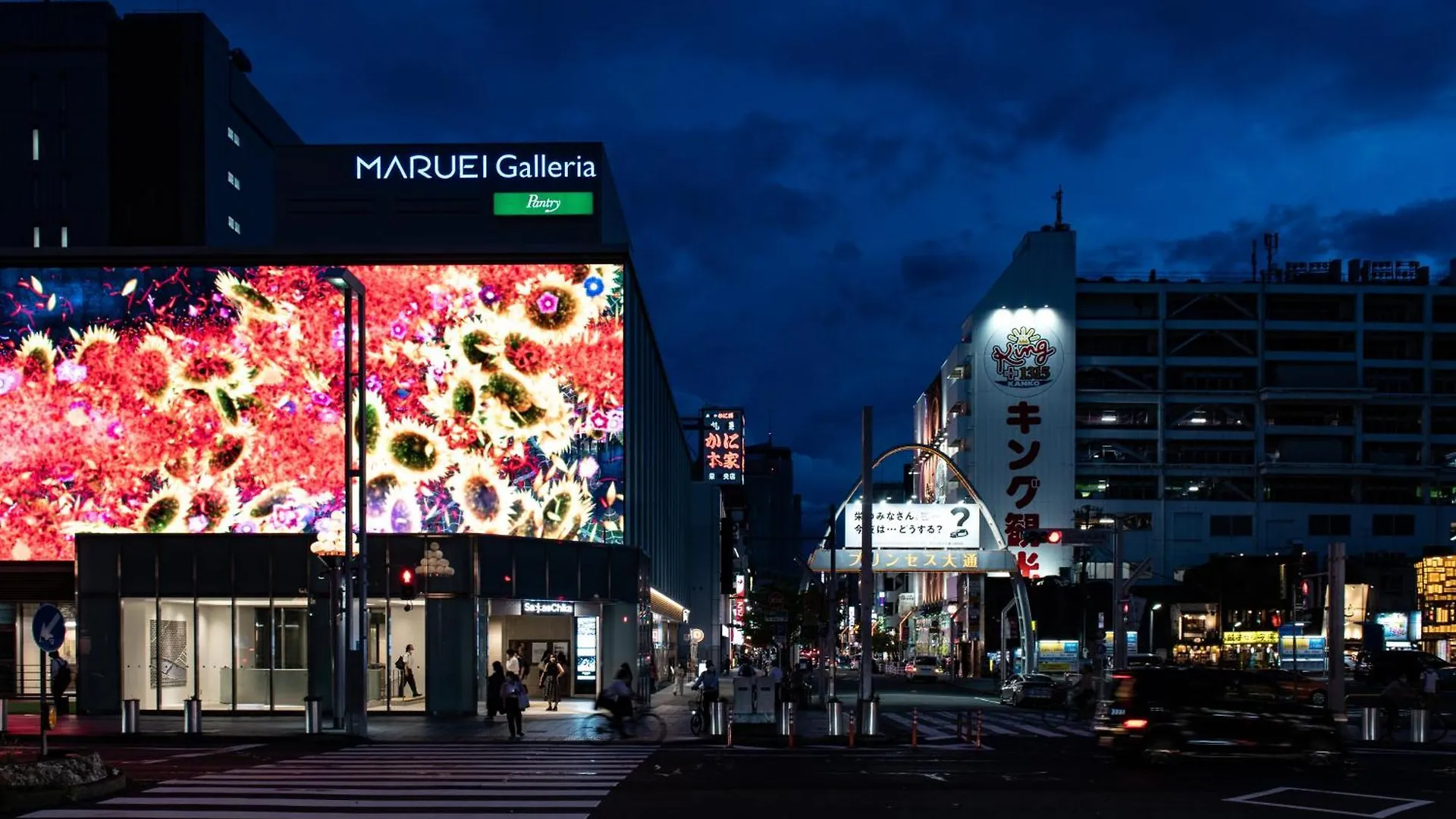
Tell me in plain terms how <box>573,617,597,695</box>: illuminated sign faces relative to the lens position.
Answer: facing the viewer

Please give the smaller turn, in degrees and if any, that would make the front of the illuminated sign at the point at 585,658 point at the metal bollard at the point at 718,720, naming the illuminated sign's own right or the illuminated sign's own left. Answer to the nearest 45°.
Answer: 0° — it already faces it

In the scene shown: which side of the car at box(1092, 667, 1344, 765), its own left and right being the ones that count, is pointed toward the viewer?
right

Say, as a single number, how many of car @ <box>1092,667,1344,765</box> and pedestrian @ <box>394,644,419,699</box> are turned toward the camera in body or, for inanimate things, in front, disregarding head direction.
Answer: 0

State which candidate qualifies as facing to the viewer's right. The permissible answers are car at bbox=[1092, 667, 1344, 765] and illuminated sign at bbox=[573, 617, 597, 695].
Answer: the car

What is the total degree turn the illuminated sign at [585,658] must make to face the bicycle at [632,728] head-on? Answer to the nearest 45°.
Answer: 0° — it already faces it

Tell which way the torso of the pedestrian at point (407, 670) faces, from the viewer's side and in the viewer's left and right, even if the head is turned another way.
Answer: facing to the right of the viewer
